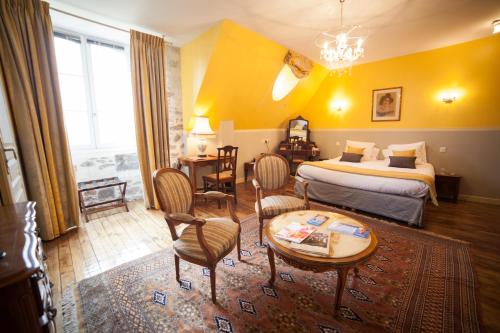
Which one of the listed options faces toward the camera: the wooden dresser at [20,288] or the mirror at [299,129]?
the mirror

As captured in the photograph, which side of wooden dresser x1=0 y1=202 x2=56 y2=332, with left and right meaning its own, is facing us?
right

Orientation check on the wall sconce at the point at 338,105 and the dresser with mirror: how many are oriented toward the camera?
2

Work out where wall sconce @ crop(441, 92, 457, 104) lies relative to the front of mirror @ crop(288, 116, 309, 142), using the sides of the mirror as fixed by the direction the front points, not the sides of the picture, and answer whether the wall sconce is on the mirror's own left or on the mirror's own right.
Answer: on the mirror's own left

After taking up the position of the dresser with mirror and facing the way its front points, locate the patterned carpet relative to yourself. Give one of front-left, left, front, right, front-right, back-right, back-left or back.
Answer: front

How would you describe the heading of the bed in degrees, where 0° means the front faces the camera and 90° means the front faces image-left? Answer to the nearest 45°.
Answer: approximately 45°

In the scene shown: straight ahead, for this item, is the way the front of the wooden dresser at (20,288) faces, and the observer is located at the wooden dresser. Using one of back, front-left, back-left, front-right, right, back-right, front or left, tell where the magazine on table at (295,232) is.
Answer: front

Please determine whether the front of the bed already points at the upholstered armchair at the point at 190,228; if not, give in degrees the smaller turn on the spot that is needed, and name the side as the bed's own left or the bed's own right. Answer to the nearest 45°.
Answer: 0° — it already faces it

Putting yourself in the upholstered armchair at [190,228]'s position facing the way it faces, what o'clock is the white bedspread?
The white bedspread is roughly at 10 o'clock from the upholstered armchair.

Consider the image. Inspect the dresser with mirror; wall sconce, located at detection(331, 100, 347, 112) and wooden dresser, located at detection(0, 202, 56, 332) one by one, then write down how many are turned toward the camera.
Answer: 2

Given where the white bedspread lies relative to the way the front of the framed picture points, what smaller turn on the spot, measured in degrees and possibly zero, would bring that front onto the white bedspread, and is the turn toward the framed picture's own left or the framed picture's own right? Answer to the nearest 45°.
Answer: approximately 45° to the framed picture's own left

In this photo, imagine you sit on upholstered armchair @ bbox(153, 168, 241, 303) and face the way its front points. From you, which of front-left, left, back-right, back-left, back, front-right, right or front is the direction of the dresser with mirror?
left

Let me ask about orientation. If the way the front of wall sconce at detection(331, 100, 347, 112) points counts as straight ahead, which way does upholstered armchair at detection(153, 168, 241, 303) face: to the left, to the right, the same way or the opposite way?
to the left

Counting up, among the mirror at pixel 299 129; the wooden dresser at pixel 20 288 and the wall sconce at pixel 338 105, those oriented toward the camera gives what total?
2

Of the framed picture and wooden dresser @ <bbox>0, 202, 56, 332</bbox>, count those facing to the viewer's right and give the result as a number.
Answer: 1

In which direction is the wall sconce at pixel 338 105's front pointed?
toward the camera

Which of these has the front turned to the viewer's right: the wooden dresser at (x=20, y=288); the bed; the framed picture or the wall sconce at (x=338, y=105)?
the wooden dresser

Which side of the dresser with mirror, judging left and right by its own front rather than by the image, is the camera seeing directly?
front

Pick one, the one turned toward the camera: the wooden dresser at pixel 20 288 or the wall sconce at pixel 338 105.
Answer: the wall sconce
